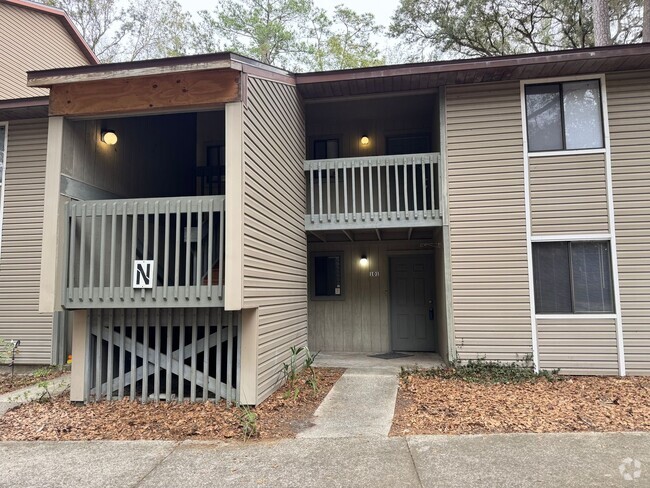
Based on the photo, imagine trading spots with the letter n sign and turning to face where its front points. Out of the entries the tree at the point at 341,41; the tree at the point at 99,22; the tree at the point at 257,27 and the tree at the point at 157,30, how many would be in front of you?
0

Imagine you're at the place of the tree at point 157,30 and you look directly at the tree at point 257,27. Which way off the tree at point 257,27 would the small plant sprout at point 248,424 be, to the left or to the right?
right

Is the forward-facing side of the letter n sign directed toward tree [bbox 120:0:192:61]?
no

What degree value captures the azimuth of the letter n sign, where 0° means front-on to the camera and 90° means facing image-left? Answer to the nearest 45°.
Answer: approximately 0°

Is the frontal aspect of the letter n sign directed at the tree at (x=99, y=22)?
no

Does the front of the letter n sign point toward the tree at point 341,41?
no

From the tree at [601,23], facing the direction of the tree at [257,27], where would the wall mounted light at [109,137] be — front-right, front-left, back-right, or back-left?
front-left

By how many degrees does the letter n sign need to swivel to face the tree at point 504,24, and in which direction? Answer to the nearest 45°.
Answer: approximately 135° to its left

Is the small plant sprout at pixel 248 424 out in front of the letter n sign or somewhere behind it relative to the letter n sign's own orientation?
in front
